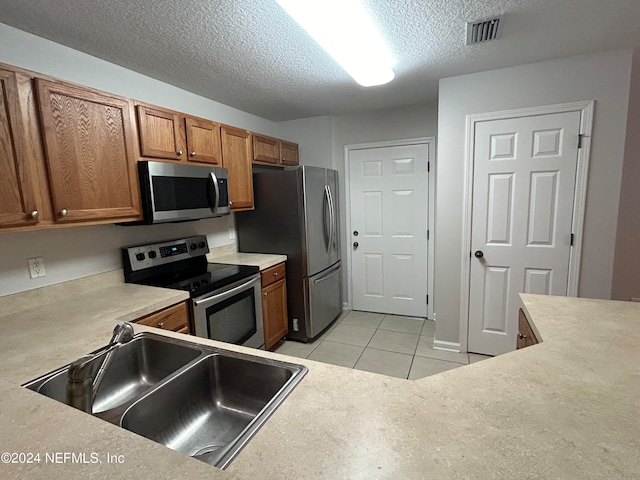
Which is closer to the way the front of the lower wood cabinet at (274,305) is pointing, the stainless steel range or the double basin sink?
the double basin sink

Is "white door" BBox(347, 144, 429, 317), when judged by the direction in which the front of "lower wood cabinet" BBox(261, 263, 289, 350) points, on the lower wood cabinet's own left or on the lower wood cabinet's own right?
on the lower wood cabinet's own left

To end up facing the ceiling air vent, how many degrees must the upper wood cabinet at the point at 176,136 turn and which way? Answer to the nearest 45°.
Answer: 0° — it already faces it

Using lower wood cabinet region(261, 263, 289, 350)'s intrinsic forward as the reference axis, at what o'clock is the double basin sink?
The double basin sink is roughly at 2 o'clock from the lower wood cabinet.

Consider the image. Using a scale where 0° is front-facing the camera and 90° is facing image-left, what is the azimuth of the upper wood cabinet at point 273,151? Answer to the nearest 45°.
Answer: approximately 315°

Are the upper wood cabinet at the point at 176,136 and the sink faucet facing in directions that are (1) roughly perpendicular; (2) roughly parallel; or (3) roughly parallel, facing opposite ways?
roughly perpendicular
